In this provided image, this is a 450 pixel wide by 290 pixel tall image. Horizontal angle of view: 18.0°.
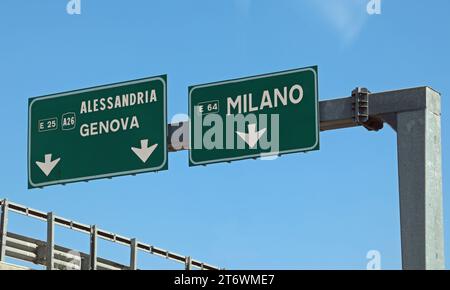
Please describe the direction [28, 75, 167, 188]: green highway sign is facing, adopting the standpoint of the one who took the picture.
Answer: facing the viewer and to the left of the viewer

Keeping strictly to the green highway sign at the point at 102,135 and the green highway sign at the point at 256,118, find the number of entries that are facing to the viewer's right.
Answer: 0

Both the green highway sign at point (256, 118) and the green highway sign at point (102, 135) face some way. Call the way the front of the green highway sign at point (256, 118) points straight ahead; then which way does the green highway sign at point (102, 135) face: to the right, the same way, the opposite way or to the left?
the same way

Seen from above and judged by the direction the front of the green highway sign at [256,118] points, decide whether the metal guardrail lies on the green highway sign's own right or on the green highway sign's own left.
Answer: on the green highway sign's own right

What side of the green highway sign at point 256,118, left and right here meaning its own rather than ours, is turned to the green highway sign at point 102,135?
right

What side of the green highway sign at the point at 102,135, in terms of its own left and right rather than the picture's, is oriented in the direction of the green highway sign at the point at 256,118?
left

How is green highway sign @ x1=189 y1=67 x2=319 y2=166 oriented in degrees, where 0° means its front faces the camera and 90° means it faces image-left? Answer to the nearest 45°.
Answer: approximately 45°

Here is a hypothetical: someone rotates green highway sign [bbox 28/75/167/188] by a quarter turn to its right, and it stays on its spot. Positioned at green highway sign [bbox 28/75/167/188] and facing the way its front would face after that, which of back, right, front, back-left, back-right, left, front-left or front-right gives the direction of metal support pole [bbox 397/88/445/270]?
back
